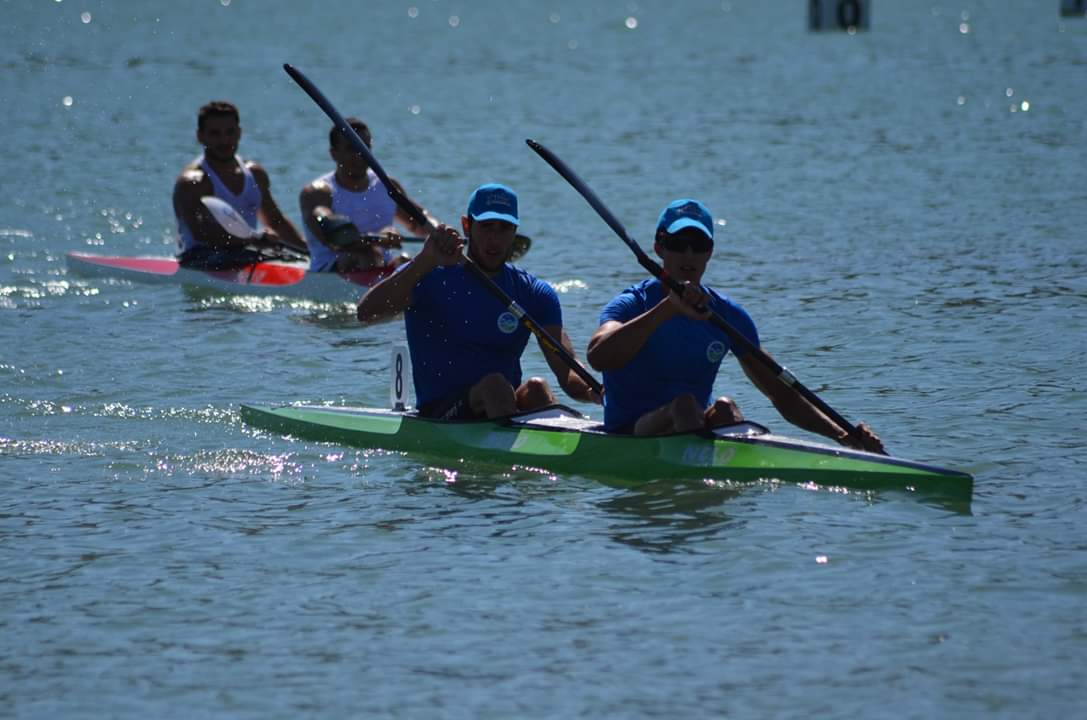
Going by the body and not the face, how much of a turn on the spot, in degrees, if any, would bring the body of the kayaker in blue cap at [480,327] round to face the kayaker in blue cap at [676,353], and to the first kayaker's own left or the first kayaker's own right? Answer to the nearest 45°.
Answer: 0° — they already face them

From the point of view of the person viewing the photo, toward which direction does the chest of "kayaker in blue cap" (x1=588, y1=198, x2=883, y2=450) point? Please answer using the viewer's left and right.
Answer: facing the viewer and to the right of the viewer

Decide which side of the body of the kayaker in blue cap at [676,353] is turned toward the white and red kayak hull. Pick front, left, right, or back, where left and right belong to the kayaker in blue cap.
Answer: back

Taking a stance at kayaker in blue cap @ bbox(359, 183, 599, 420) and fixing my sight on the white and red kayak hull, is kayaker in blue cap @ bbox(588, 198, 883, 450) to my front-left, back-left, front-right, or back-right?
back-right

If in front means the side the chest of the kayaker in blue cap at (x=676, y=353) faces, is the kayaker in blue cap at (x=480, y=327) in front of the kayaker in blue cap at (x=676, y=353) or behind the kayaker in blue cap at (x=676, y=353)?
behind

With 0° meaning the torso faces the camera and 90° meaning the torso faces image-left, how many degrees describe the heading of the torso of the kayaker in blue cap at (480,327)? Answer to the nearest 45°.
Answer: approximately 315°

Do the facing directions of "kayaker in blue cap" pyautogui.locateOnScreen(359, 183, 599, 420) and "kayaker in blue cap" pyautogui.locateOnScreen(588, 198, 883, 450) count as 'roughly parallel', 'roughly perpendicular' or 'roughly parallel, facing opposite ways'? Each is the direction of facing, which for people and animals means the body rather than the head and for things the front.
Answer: roughly parallel
